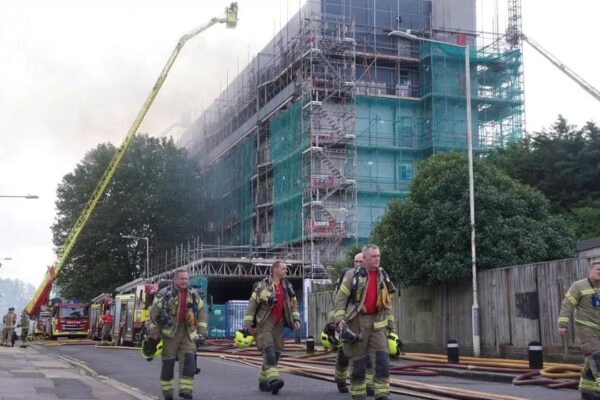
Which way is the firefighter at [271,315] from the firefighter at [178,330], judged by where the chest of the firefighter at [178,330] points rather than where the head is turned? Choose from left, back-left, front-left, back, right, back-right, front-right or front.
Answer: back-left

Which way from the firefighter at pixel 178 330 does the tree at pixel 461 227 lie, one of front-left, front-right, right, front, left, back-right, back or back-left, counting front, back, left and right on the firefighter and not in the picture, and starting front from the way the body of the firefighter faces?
back-left

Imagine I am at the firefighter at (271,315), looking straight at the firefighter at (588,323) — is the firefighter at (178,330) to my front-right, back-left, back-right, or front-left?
back-right

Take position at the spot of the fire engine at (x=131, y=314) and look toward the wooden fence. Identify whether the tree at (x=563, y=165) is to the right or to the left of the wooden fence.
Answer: left

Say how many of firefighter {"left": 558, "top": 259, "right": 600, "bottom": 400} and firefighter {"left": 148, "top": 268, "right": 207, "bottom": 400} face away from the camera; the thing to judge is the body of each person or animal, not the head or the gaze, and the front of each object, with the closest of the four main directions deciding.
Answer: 0

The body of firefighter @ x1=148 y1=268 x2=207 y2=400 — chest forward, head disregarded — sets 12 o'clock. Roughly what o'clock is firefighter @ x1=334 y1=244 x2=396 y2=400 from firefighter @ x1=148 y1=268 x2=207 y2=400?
firefighter @ x1=334 y1=244 x2=396 y2=400 is roughly at 10 o'clock from firefighter @ x1=148 y1=268 x2=207 y2=400.

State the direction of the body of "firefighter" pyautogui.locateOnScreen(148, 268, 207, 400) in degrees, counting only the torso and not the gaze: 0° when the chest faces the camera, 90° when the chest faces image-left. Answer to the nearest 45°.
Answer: approximately 0°
